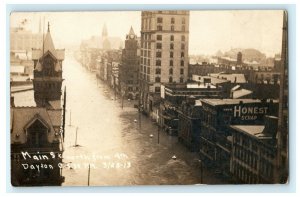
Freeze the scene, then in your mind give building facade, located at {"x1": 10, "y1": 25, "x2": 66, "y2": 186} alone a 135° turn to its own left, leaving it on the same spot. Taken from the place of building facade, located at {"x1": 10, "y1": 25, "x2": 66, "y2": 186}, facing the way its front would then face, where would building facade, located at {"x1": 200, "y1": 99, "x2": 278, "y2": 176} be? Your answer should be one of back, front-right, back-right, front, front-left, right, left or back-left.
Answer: front-right

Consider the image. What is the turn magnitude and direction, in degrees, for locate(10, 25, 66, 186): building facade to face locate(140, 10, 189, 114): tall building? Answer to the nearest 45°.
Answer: approximately 90° to its left
